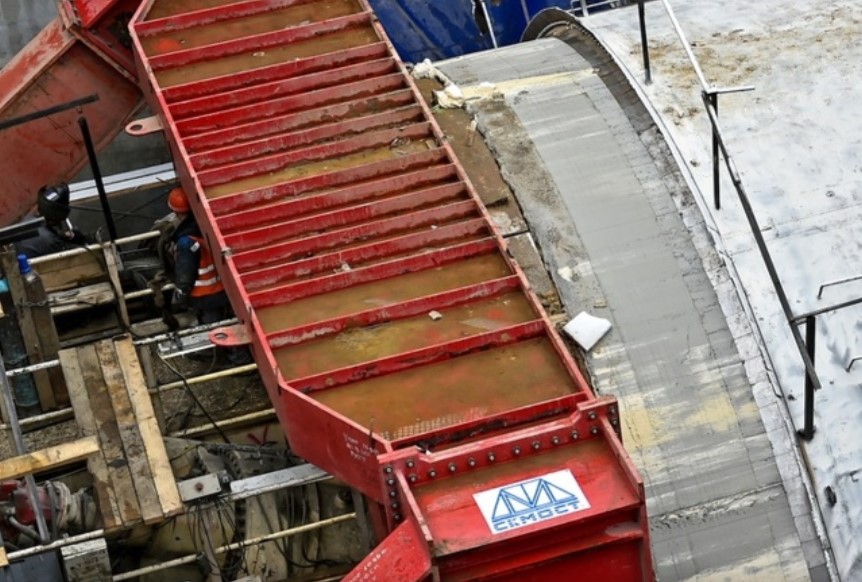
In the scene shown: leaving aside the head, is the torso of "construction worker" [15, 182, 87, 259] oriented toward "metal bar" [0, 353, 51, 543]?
no

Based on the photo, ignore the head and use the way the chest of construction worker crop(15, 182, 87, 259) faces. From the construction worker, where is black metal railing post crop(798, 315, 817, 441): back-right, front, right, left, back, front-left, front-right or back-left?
front

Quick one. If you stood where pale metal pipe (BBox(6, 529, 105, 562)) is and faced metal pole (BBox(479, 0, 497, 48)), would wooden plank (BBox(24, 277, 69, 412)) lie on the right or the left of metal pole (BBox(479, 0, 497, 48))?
left

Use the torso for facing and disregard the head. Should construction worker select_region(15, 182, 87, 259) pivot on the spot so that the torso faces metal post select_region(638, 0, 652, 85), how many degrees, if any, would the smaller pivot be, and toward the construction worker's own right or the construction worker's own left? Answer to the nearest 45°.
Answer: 0° — they already face it

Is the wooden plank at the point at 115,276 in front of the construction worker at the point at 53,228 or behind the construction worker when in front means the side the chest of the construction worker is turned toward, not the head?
in front

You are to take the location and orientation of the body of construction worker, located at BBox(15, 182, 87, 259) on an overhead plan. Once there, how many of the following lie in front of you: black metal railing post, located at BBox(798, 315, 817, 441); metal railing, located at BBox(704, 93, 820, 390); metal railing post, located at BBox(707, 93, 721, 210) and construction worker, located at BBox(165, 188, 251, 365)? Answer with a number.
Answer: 4

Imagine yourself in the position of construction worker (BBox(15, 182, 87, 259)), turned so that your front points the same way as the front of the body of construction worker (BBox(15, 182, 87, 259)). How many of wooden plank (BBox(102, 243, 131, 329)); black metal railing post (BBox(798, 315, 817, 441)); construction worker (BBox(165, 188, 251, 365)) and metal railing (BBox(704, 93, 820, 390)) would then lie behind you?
0

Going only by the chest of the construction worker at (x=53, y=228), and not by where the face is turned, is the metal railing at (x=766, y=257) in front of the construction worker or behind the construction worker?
in front

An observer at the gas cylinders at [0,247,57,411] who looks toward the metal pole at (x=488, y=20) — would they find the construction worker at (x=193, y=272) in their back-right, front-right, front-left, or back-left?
front-right
